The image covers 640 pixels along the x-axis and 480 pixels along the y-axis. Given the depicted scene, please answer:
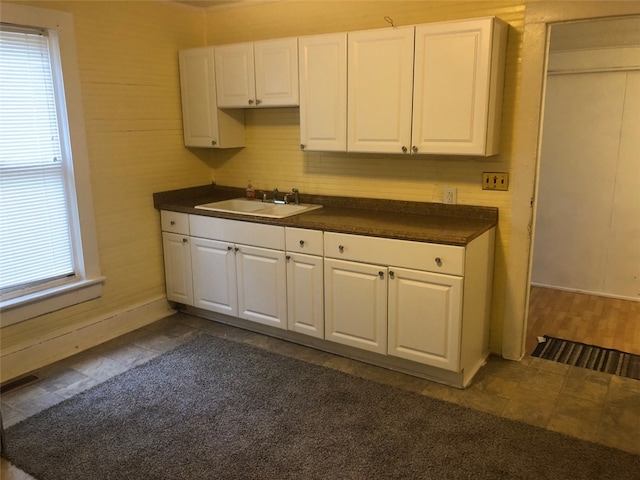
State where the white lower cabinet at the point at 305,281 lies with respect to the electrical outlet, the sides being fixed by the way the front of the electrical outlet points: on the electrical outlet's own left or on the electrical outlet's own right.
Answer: on the electrical outlet's own right

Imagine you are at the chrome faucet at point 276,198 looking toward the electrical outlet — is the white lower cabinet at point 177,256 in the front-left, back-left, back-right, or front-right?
back-right

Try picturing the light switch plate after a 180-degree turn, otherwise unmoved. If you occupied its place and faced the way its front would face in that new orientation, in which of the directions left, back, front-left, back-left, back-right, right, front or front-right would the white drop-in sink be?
left

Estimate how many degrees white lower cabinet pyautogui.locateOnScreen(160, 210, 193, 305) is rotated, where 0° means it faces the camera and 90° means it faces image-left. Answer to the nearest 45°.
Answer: approximately 45°

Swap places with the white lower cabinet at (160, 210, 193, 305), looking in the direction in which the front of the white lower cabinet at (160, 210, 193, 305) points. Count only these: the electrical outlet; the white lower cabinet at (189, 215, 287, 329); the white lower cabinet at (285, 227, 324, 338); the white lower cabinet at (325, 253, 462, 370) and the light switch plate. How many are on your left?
5

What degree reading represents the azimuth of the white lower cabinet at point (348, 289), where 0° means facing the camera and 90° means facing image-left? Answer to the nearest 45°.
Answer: approximately 45°

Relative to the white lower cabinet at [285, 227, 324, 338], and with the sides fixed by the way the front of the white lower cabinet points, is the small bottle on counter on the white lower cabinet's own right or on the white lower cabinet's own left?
on the white lower cabinet's own right

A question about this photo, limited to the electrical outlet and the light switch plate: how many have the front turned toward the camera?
2

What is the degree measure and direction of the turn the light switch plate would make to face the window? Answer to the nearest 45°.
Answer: approximately 90° to its right

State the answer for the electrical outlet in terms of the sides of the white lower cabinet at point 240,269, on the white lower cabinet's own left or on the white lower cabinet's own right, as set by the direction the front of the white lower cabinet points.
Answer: on the white lower cabinet's own left

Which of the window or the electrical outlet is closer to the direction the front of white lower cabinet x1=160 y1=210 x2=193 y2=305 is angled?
the window
